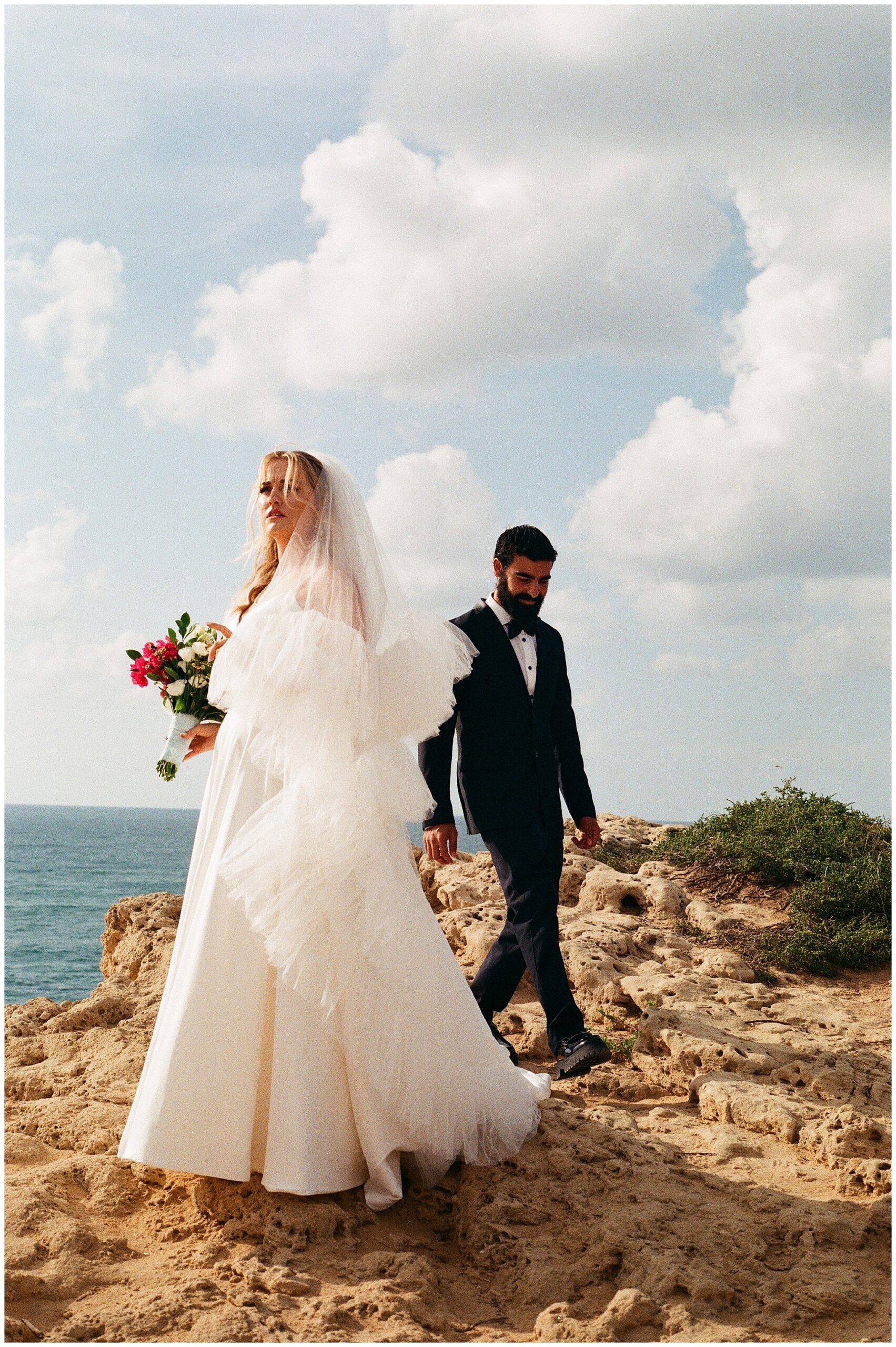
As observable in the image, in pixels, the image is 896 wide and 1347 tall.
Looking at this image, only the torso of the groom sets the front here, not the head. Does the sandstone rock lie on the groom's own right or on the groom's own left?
on the groom's own left

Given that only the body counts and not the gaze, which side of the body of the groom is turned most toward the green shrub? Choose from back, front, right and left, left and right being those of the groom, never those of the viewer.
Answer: left

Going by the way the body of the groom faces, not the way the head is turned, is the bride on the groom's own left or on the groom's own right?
on the groom's own right

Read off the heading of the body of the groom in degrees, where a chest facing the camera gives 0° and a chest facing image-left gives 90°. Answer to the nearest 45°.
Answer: approximately 315°
